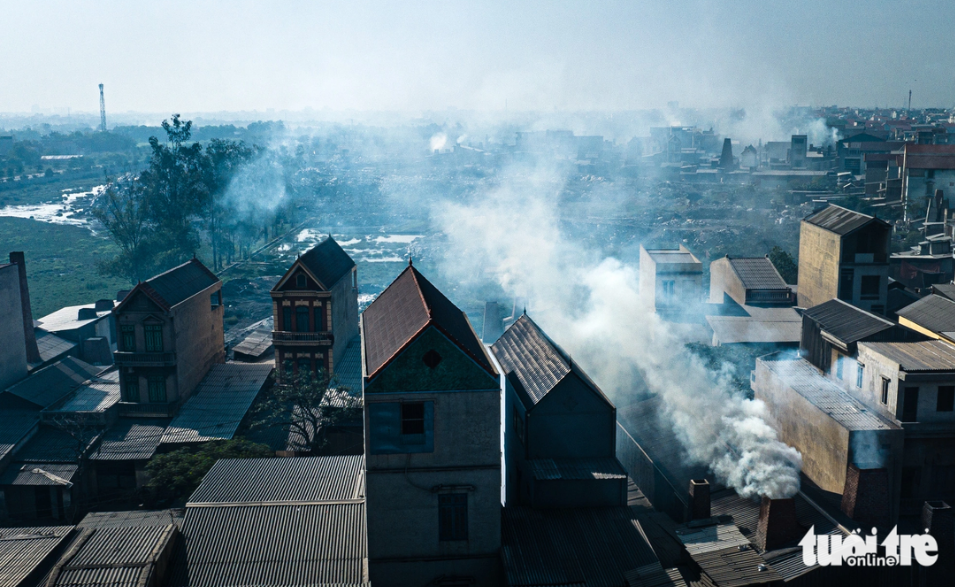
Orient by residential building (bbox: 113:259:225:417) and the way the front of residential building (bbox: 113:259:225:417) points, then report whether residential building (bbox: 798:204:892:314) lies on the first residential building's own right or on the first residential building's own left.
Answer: on the first residential building's own left

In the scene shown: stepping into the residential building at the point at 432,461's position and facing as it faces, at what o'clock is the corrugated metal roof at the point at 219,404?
The corrugated metal roof is roughly at 5 o'clock from the residential building.

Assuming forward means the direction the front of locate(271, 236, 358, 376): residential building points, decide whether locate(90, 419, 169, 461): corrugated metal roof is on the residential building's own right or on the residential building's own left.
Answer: on the residential building's own right

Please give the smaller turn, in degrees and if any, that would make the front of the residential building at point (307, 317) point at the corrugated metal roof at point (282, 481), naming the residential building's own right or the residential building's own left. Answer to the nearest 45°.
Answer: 0° — it already faces it

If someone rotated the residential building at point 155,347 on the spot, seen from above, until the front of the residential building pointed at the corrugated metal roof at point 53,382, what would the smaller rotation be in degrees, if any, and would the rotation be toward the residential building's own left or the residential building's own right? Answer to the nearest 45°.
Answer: approximately 90° to the residential building's own right

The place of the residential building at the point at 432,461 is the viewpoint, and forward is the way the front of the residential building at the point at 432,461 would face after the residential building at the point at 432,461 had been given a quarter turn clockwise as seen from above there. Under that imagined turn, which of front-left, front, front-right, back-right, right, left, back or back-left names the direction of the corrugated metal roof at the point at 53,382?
front-right

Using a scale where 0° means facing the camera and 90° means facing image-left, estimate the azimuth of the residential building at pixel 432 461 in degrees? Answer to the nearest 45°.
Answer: approximately 0°

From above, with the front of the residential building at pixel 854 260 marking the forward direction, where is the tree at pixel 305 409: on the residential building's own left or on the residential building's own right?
on the residential building's own right

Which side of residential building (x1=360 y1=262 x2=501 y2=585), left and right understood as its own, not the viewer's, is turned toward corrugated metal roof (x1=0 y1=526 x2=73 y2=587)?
right

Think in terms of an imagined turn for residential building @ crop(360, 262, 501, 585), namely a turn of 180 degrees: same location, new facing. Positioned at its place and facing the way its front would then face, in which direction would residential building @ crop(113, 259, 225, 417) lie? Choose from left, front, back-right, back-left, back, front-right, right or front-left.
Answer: front-left

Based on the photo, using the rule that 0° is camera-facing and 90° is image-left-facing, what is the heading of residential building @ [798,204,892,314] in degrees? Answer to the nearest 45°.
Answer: approximately 315°

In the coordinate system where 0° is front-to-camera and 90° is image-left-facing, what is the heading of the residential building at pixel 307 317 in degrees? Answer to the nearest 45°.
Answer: approximately 0°
